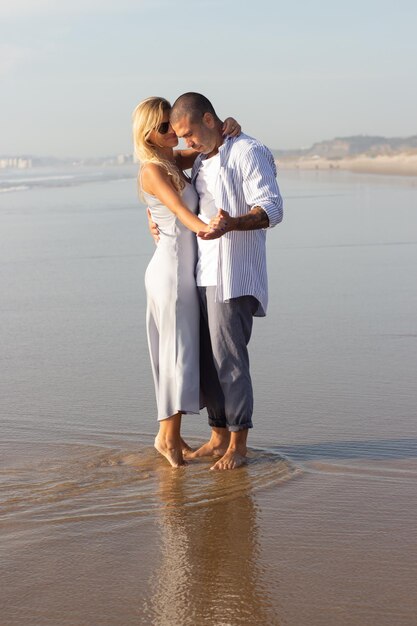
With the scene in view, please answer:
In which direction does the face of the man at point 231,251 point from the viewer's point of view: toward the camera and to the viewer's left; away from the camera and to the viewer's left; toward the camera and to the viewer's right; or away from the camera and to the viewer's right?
toward the camera and to the viewer's left

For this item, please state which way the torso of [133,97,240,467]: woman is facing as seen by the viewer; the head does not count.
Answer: to the viewer's right

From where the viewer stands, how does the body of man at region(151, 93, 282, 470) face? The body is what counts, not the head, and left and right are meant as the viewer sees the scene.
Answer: facing the viewer and to the left of the viewer

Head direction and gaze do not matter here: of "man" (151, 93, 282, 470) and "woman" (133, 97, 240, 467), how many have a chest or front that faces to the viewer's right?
1
